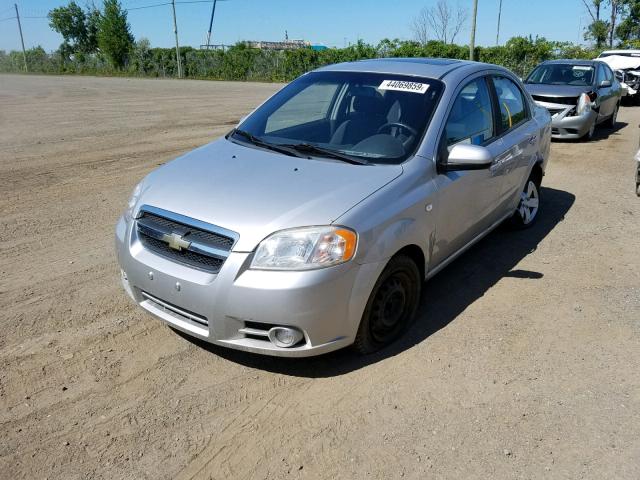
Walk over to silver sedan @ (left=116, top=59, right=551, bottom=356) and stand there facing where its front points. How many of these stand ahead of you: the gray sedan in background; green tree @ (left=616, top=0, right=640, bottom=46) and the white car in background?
0

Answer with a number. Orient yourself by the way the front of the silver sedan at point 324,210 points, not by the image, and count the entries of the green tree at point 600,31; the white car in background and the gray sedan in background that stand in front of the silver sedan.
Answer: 0

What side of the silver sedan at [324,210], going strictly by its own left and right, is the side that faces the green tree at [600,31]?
back

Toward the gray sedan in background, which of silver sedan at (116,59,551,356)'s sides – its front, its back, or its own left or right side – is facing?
back

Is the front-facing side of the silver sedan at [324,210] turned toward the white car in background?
no

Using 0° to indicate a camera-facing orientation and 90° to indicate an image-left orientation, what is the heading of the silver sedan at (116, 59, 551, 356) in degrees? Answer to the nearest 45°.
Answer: approximately 45°

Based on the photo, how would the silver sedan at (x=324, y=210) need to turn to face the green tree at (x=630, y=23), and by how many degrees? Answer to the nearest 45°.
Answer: approximately 180°

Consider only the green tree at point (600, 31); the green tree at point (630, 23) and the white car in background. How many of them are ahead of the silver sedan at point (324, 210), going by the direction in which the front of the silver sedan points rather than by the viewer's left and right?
0
